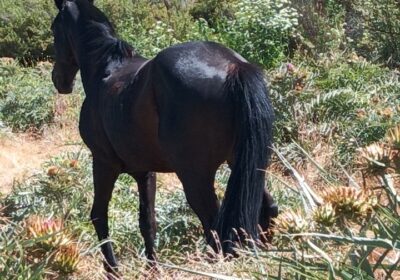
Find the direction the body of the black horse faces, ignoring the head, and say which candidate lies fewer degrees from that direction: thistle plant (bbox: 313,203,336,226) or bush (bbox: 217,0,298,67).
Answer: the bush

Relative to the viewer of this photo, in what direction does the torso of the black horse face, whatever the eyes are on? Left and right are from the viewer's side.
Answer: facing away from the viewer and to the left of the viewer

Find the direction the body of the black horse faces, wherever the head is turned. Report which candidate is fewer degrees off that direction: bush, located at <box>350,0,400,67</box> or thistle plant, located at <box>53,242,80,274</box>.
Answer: the bush

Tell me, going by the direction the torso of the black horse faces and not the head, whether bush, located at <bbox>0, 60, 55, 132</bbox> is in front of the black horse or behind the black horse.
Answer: in front

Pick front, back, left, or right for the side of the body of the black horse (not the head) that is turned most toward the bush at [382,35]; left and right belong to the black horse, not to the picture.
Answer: right

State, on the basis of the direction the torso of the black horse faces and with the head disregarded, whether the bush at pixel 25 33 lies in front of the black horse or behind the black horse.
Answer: in front

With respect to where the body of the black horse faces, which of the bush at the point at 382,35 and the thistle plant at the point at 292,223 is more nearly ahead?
the bush

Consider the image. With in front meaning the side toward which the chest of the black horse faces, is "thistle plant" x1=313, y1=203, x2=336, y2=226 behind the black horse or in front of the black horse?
behind

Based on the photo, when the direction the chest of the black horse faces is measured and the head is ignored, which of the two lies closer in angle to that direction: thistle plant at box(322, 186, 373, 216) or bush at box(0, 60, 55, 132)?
the bush
